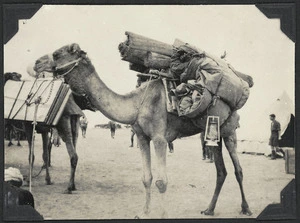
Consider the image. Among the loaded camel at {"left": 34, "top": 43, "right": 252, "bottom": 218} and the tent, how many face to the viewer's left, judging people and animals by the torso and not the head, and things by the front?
1

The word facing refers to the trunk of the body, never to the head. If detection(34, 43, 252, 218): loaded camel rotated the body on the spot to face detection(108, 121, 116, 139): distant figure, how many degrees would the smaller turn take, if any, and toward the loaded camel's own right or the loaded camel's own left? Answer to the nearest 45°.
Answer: approximately 45° to the loaded camel's own right

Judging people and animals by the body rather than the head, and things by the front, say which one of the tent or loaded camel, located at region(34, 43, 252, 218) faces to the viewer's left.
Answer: the loaded camel

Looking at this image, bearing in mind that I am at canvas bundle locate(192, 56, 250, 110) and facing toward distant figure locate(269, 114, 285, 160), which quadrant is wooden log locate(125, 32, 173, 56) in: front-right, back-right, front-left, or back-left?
back-left

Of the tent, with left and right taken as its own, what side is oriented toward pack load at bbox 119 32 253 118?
right

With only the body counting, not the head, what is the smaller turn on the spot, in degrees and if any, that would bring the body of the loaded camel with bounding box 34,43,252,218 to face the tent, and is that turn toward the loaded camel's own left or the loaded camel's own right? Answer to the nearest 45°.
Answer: approximately 180°

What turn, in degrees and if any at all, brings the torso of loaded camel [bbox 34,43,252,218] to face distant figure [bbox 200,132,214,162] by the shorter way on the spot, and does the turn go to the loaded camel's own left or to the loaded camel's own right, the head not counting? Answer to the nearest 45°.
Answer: approximately 135° to the loaded camel's own right

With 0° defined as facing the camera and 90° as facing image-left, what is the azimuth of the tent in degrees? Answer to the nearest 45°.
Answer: approximately 315°

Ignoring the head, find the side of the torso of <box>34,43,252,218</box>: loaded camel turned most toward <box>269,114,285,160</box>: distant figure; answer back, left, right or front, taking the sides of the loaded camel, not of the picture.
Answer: right

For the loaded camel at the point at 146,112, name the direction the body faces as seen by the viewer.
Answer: to the viewer's left

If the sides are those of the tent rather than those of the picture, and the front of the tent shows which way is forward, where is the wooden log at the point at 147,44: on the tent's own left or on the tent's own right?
on the tent's own right
